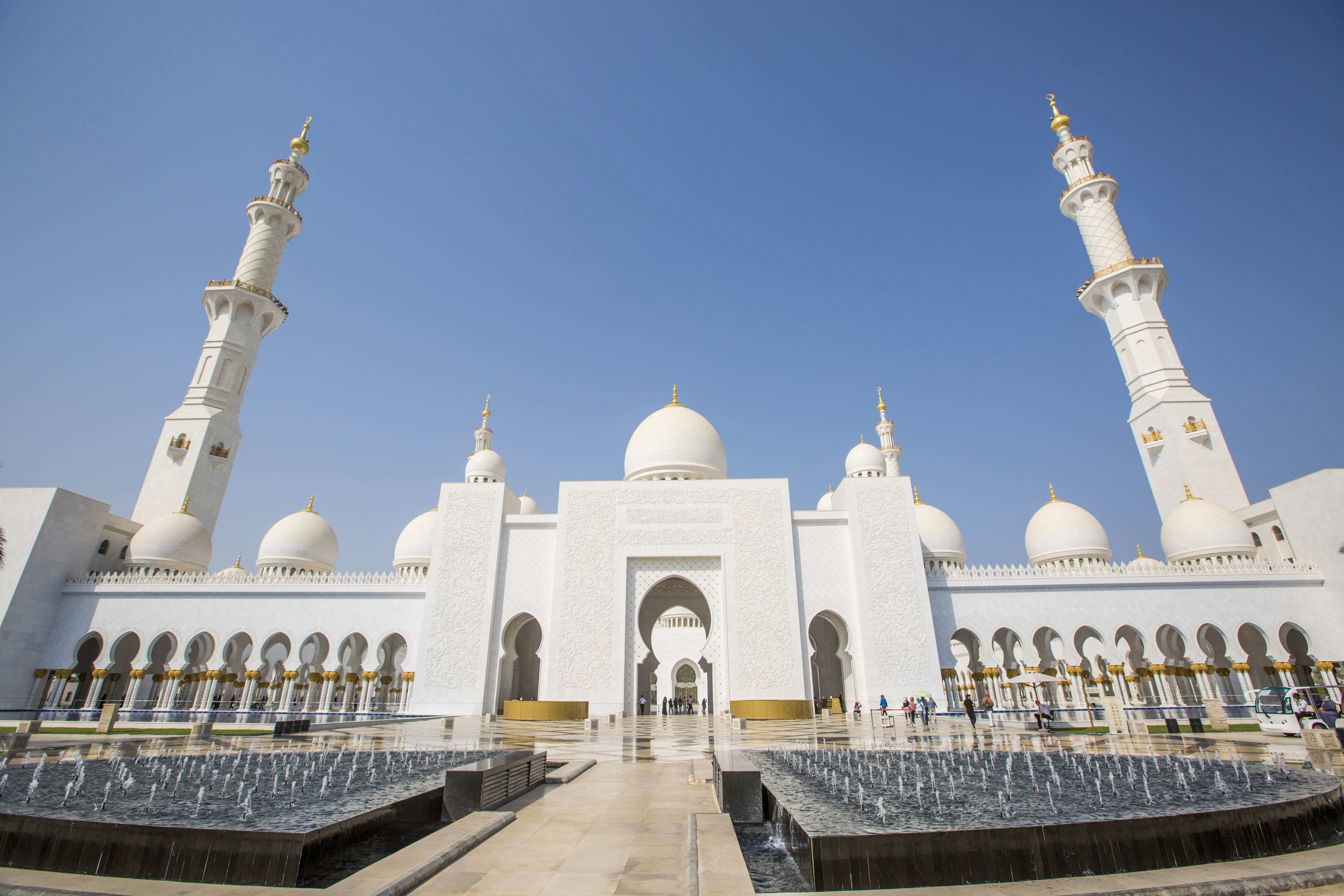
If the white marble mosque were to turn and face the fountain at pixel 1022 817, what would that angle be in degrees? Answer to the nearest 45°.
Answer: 0° — it already faces it

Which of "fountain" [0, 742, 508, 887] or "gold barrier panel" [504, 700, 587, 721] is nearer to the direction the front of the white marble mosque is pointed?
the fountain

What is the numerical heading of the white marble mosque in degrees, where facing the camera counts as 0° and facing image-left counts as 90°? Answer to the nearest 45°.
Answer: approximately 0°

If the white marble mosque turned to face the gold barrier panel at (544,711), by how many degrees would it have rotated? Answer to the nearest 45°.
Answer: approximately 45° to its right

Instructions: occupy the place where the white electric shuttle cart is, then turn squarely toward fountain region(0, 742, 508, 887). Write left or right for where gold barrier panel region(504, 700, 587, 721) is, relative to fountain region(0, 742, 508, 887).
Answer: right

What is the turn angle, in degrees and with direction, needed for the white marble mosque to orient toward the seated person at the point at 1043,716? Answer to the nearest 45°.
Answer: approximately 45° to its left

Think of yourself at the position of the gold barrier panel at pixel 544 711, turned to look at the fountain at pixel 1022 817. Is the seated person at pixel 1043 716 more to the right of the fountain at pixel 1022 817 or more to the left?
left

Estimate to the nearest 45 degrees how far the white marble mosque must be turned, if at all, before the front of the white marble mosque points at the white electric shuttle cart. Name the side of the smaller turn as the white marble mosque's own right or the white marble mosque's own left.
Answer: approximately 45° to the white marble mosque's own left

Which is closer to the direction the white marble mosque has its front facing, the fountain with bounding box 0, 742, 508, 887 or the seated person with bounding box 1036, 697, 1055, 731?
the fountain
